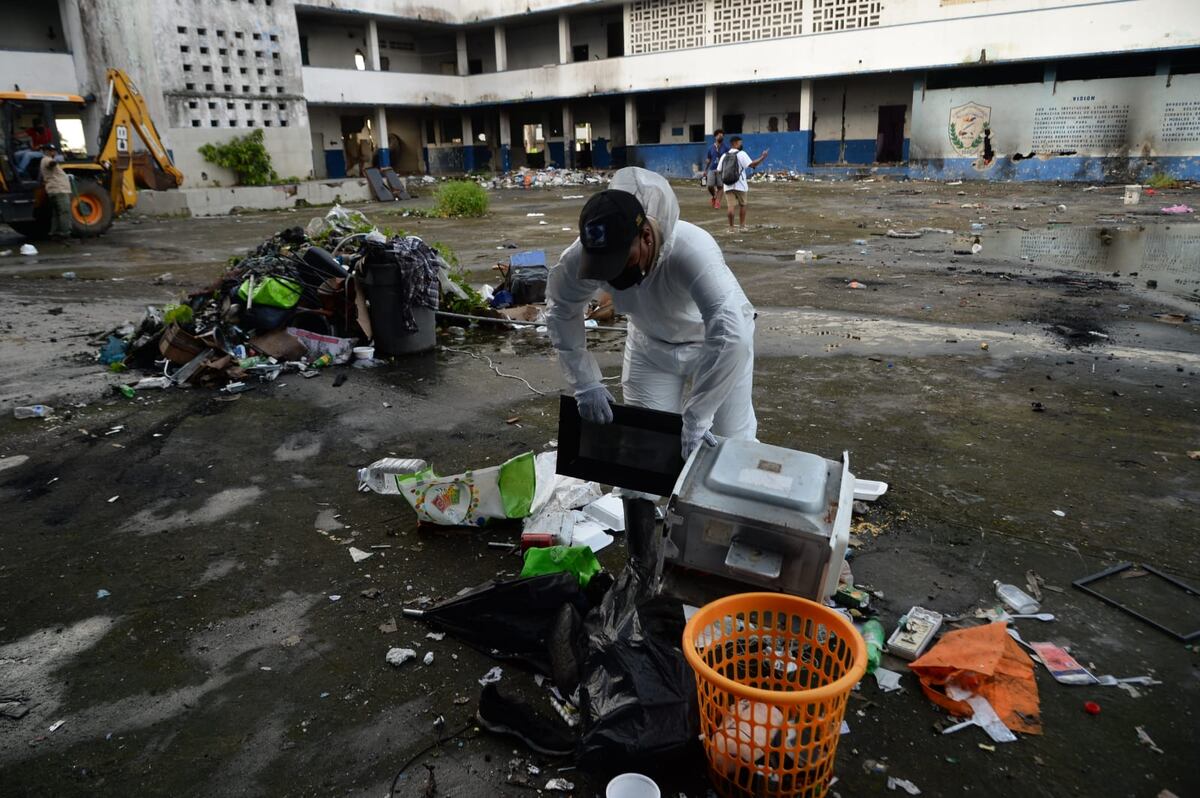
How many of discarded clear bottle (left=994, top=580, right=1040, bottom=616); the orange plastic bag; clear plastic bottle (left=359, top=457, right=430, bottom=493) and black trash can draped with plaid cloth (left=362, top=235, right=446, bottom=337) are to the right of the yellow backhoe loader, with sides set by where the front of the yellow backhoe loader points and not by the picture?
0

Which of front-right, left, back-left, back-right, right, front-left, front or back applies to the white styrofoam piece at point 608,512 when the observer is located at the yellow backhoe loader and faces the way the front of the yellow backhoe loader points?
left

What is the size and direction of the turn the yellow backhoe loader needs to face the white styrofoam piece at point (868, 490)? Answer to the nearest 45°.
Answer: approximately 90° to its left

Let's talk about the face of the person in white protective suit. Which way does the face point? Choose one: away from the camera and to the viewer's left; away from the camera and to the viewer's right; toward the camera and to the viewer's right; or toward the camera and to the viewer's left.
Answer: toward the camera and to the viewer's left

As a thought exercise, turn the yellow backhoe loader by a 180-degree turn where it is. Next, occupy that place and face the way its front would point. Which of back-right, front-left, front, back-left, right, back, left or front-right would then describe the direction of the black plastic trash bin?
right

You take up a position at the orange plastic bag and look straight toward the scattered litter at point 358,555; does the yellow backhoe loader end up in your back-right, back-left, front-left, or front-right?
front-right

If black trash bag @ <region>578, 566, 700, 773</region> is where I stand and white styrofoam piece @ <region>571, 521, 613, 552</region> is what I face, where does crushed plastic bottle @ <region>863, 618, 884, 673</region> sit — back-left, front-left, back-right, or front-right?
front-right

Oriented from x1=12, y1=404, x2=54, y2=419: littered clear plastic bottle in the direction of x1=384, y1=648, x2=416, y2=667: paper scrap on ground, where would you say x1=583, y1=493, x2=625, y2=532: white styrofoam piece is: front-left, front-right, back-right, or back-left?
front-left

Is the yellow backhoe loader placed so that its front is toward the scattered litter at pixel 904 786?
no

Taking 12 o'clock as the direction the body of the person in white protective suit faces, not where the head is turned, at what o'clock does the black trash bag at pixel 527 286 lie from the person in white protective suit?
The black trash bag is roughly at 4 o'clock from the person in white protective suit.

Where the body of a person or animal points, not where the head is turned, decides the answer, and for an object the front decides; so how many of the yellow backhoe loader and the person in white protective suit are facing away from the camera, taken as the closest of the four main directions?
0

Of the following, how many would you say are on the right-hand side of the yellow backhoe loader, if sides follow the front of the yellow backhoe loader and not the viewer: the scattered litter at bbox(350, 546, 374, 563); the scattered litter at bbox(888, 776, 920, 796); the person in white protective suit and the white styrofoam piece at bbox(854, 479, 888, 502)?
0

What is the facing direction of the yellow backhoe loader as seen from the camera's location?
facing to the left of the viewer

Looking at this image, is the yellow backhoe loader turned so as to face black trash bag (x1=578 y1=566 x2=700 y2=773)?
no
